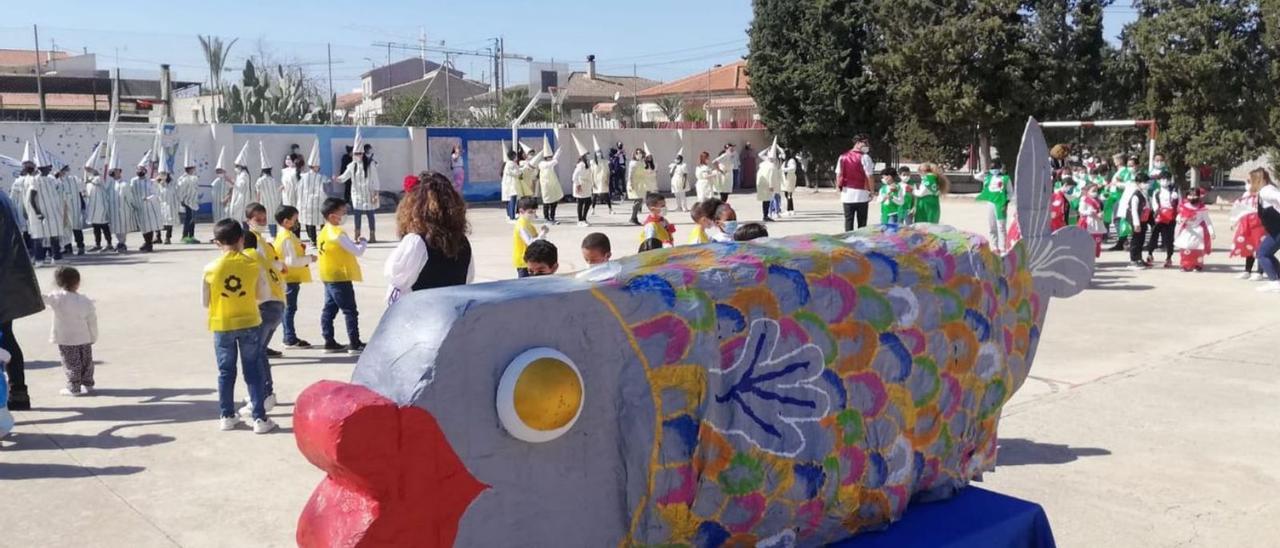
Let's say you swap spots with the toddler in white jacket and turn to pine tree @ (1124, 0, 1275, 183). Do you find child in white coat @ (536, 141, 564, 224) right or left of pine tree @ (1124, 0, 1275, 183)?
left

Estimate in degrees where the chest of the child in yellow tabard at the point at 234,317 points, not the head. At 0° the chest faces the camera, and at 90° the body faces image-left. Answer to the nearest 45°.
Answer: approximately 180°

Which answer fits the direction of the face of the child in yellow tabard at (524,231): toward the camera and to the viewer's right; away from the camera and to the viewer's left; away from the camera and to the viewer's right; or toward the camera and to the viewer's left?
toward the camera and to the viewer's right

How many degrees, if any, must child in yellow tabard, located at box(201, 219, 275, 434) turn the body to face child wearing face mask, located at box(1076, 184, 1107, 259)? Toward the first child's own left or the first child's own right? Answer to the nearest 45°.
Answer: approximately 90° to the first child's own right

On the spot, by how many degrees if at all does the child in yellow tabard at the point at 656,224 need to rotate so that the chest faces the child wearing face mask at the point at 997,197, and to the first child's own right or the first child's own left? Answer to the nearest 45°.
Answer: approximately 90° to the first child's own left

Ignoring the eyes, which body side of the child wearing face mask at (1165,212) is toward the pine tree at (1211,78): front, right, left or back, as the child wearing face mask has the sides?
back

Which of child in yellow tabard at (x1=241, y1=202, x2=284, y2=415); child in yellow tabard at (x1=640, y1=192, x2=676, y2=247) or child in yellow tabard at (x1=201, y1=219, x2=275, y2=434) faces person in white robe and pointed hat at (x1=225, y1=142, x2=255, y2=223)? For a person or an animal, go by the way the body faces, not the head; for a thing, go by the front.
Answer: child in yellow tabard at (x1=201, y1=219, x2=275, y2=434)

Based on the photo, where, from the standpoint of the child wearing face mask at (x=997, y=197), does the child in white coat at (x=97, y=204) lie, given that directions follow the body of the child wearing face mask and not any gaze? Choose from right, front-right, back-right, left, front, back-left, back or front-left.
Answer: right

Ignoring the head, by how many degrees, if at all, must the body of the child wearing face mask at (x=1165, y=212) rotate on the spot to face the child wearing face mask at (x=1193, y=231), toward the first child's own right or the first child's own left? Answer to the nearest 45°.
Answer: approximately 45° to the first child's own left

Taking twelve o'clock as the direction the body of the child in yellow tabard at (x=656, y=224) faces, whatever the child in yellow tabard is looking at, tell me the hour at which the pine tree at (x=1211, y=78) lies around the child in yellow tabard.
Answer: The pine tree is roughly at 9 o'clock from the child in yellow tabard.

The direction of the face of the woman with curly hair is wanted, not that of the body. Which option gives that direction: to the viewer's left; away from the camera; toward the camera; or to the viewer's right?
away from the camera

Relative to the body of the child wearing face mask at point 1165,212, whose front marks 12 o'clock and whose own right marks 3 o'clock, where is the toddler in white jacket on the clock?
The toddler in white jacket is roughly at 1 o'clock from the child wearing face mask.
